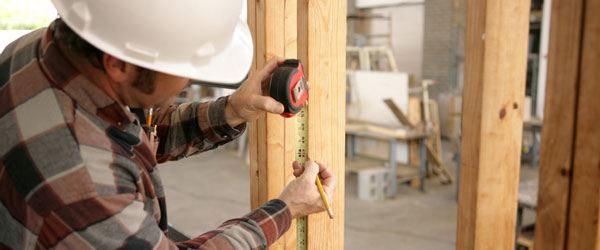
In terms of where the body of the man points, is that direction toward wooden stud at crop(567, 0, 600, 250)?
yes

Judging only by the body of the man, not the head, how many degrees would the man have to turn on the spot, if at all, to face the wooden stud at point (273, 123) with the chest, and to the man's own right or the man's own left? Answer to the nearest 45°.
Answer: approximately 45° to the man's own left

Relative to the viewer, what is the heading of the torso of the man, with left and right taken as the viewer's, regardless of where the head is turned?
facing to the right of the viewer

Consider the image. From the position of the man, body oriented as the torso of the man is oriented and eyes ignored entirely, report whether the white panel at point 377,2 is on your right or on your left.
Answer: on your left

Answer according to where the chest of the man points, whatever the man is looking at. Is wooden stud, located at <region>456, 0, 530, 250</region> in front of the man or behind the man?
in front

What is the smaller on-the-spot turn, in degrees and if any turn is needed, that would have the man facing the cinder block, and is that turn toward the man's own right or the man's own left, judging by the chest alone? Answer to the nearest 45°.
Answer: approximately 45° to the man's own left

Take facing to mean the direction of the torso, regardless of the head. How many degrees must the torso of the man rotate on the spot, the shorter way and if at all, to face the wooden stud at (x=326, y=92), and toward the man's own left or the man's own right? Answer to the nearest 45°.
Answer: approximately 45° to the man's own left
